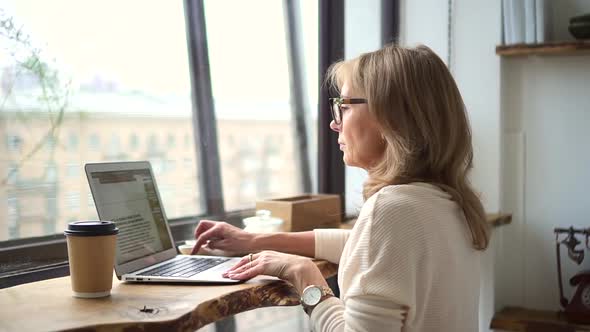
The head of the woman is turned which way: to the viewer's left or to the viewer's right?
to the viewer's left

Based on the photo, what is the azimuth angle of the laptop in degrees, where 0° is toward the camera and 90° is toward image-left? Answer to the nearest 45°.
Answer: approximately 270°
